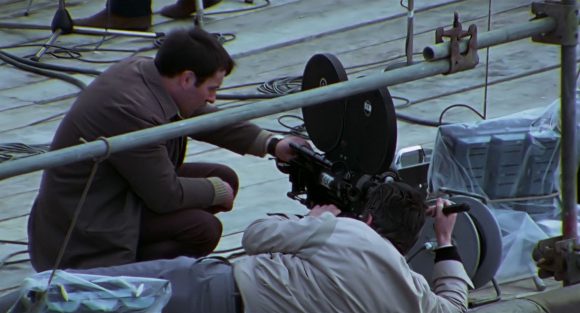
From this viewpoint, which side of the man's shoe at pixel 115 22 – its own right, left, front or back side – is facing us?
left

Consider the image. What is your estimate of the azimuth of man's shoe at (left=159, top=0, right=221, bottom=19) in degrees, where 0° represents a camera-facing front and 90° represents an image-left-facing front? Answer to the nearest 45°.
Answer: approximately 90°

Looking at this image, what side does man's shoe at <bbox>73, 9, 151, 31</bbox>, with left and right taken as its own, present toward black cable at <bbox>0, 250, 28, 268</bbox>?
left

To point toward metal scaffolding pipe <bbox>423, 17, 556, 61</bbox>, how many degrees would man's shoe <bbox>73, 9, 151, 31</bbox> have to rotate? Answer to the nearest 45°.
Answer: approximately 90° to its left

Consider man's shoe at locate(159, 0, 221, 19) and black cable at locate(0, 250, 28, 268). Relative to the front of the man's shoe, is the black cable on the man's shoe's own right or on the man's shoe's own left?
on the man's shoe's own left

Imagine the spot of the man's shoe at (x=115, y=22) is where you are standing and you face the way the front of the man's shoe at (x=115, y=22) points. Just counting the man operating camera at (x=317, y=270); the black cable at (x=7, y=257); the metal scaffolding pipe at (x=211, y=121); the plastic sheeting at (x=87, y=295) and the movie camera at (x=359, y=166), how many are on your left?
5

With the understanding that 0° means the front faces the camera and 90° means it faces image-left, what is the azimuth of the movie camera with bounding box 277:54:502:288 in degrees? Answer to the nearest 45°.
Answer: approximately 135°

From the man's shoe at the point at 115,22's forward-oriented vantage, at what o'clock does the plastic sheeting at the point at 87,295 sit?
The plastic sheeting is roughly at 9 o'clock from the man's shoe.

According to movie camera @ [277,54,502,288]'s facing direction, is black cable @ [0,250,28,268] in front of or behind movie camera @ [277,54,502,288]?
in front

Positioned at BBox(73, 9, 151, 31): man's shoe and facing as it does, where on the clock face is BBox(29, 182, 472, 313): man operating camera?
The man operating camera is roughly at 9 o'clock from the man's shoe.
